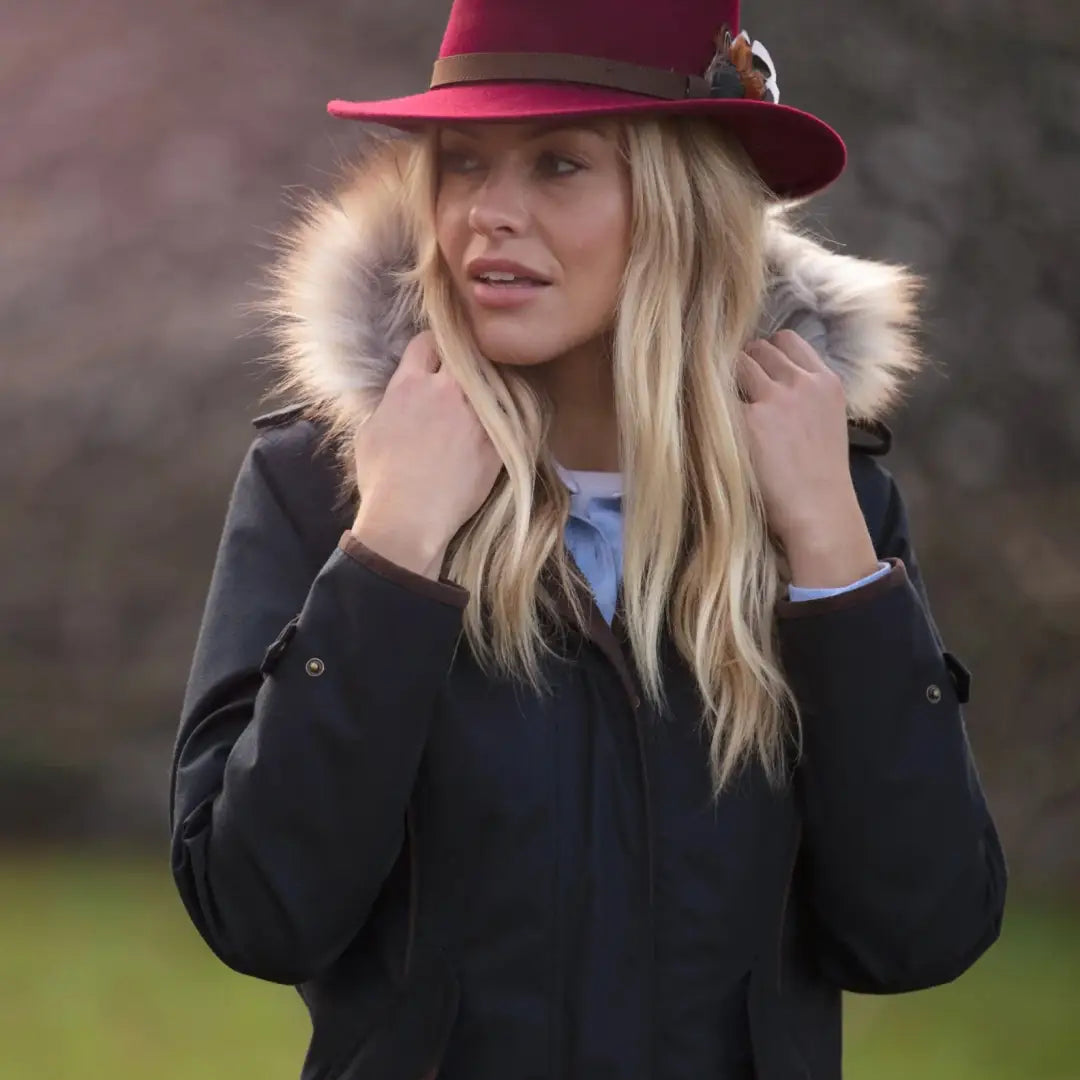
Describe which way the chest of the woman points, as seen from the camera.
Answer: toward the camera

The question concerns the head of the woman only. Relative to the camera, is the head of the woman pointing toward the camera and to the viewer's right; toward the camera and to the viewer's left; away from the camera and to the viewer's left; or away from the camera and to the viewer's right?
toward the camera and to the viewer's left
